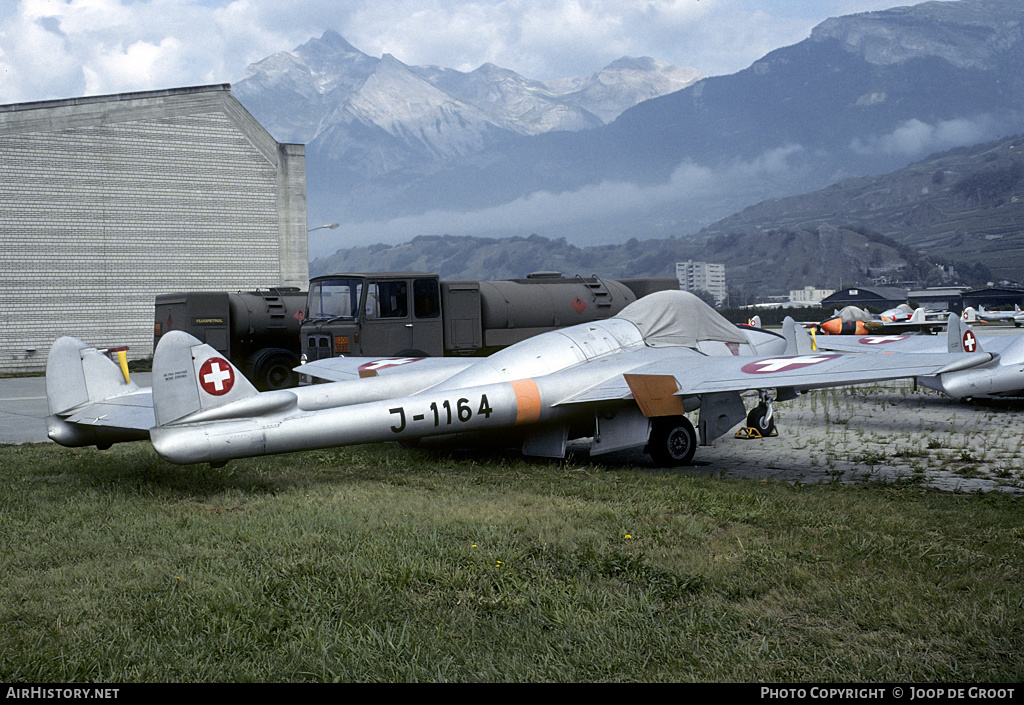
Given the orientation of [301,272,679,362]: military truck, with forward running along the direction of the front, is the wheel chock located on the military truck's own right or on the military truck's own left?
on the military truck's own left

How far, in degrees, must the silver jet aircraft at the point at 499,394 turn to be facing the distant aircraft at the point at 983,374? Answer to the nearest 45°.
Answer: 0° — it already faces it

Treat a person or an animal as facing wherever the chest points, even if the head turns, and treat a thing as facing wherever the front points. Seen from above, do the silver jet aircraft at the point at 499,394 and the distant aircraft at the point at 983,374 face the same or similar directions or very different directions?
same or similar directions

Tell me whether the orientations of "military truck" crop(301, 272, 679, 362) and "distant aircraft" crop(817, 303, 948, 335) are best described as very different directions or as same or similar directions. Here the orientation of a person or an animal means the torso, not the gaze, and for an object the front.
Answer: same or similar directions

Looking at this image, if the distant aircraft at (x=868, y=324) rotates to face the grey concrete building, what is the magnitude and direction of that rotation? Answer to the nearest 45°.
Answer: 0° — it already faces it

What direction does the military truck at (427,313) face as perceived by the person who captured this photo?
facing the viewer and to the left of the viewer

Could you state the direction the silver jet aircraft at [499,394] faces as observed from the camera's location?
facing away from the viewer and to the right of the viewer

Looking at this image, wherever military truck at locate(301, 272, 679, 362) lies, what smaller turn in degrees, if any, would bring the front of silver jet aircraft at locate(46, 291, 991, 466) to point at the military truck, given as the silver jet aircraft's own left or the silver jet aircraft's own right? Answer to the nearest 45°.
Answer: approximately 45° to the silver jet aircraft's own left

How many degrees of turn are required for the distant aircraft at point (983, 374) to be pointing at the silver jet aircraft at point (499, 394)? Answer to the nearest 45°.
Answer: approximately 180°

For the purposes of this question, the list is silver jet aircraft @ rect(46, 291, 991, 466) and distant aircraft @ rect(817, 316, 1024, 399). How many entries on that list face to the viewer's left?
0
